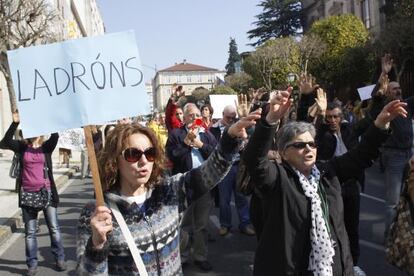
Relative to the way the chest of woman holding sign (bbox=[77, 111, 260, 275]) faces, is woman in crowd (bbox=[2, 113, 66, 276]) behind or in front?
behind

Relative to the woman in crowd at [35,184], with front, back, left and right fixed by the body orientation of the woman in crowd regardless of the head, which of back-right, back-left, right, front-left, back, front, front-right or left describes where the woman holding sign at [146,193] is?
front

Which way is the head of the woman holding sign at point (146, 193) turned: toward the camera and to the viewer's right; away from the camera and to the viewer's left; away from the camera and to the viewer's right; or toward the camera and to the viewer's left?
toward the camera and to the viewer's right

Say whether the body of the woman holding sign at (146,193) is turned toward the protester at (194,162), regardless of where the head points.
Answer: no

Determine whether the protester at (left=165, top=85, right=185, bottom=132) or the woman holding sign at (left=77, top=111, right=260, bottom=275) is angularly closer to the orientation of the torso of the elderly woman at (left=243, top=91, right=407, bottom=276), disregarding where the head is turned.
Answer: the woman holding sign

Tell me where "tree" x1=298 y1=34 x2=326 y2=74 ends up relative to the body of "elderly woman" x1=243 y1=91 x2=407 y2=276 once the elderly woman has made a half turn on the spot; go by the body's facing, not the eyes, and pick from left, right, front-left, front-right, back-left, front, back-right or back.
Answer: front-right

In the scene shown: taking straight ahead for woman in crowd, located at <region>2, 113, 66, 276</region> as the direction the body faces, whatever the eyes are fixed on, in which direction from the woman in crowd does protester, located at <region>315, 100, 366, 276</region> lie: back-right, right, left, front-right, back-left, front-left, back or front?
front-left

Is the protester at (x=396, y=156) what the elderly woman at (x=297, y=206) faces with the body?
no

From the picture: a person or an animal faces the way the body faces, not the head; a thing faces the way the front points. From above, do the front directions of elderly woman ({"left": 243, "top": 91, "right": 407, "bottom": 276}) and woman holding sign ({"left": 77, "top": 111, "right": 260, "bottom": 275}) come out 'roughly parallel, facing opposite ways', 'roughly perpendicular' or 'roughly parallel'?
roughly parallel

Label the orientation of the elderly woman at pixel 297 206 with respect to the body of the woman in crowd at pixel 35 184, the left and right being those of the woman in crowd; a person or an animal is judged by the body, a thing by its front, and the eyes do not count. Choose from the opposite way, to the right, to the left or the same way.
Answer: the same way

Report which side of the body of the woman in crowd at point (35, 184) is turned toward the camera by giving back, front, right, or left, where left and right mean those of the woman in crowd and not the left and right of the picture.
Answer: front

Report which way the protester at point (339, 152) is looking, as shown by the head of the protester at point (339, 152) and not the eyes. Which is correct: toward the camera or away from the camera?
toward the camera

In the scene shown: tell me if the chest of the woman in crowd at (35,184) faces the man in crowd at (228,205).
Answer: no

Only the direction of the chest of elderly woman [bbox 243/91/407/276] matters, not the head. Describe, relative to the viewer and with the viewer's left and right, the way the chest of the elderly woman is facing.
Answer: facing the viewer and to the right of the viewer
